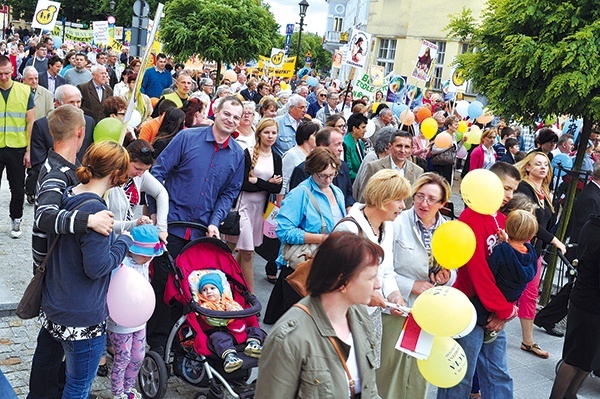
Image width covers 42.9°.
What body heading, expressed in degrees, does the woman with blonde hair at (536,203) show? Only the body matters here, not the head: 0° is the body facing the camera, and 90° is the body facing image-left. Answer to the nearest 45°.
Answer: approximately 315°

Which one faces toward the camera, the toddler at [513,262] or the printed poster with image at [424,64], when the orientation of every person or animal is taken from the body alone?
the printed poster with image

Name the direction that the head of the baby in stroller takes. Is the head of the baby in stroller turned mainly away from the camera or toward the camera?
toward the camera

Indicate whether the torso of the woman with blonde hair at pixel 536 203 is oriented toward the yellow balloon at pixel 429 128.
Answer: no

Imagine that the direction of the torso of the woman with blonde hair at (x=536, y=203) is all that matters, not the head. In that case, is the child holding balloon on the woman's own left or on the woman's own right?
on the woman's own right

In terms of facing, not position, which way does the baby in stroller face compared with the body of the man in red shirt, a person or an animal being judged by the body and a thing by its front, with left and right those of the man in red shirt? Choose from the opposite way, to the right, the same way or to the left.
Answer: the same way

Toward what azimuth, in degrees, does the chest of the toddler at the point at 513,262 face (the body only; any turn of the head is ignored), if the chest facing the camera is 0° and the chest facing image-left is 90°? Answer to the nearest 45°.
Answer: approximately 135°

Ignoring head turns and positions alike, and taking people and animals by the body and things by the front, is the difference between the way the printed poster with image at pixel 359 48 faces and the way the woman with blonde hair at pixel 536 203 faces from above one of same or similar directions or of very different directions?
same or similar directions

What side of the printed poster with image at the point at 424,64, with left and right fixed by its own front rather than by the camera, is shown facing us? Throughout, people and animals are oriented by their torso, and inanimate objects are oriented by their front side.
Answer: front

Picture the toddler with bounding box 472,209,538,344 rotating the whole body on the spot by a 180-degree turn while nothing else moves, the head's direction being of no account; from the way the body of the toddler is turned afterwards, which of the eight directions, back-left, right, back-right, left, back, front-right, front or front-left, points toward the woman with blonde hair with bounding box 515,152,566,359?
back-left

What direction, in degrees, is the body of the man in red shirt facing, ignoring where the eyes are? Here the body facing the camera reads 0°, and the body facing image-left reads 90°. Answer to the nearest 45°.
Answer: approximately 315°

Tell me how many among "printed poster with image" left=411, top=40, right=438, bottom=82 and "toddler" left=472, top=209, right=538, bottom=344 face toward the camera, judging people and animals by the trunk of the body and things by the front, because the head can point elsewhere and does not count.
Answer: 1

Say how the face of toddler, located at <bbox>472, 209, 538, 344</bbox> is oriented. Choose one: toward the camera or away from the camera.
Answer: away from the camera

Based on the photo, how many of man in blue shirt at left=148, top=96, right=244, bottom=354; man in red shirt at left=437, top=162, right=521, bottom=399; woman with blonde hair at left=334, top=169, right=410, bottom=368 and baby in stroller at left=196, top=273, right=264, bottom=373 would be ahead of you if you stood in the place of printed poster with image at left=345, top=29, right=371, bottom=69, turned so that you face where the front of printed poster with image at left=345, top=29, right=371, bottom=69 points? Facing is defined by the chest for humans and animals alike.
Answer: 4

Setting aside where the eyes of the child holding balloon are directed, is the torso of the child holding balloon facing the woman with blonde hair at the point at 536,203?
no

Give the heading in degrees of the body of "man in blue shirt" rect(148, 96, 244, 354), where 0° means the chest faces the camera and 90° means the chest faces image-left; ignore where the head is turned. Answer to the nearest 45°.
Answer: approximately 315°

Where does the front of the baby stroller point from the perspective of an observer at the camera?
facing the viewer and to the right of the viewer

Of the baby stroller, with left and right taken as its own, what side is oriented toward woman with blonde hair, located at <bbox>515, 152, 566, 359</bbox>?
left

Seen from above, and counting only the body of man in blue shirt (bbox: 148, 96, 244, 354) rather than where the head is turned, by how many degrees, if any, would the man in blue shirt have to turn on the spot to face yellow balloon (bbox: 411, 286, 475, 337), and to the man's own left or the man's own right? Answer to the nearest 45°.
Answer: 0° — they already face it

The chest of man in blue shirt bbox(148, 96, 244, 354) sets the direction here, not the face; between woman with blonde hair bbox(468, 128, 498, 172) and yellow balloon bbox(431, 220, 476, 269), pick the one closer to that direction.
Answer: the yellow balloon
